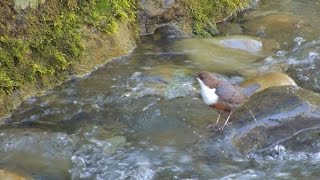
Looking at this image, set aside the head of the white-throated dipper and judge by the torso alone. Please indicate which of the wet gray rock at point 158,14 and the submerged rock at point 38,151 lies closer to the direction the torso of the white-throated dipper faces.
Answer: the submerged rock

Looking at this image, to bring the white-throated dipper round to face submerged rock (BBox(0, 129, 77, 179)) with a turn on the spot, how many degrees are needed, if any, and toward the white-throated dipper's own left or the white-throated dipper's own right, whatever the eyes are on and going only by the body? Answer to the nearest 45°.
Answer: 0° — it already faces it

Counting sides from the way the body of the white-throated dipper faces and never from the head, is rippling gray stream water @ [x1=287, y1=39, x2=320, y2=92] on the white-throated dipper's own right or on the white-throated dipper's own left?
on the white-throated dipper's own right

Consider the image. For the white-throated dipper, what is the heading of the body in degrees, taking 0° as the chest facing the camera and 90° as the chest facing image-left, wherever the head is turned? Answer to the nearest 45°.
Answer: approximately 90°

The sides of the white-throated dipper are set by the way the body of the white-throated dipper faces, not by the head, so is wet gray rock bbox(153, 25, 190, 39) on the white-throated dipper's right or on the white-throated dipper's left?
on the white-throated dipper's right

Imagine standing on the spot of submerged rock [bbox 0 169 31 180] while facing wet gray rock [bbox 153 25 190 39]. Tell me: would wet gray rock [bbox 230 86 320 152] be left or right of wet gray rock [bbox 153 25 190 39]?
right

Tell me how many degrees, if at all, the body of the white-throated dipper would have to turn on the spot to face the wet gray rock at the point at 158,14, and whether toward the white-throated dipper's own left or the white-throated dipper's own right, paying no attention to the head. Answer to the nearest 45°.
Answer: approximately 90° to the white-throated dipper's own right

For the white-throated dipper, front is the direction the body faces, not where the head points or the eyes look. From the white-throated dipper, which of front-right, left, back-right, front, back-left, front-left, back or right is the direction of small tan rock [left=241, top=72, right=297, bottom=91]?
back-right
